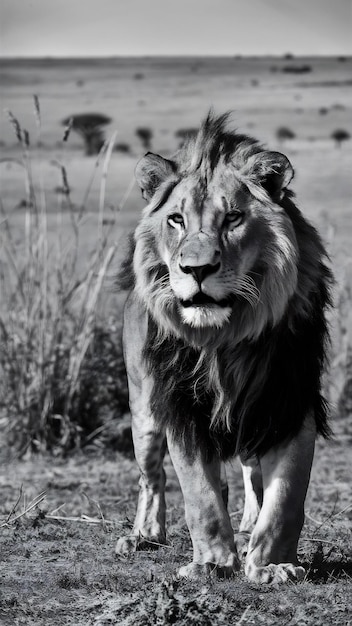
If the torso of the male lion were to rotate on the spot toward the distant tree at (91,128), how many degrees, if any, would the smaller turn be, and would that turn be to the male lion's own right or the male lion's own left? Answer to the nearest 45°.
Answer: approximately 180°

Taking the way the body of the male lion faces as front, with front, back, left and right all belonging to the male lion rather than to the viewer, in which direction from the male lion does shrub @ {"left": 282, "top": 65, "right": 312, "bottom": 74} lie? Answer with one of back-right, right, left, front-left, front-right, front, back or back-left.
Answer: back

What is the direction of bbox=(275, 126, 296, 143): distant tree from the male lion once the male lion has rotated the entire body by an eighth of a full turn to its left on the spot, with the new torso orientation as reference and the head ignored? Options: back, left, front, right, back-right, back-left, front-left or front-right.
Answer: back-left

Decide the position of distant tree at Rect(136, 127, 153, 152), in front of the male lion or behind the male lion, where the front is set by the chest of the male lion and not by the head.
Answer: behind

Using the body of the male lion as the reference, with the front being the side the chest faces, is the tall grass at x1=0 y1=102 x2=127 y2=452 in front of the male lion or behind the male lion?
behind

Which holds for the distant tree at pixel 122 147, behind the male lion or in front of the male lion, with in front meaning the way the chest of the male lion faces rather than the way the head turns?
behind

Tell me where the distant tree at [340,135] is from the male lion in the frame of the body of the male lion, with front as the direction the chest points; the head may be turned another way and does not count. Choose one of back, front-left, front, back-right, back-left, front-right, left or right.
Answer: back

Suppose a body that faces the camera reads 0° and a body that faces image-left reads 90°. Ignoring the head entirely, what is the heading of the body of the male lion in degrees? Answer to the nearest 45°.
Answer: approximately 0°

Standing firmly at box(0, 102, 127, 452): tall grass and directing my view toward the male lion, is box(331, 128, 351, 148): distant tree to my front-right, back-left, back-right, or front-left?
back-left
